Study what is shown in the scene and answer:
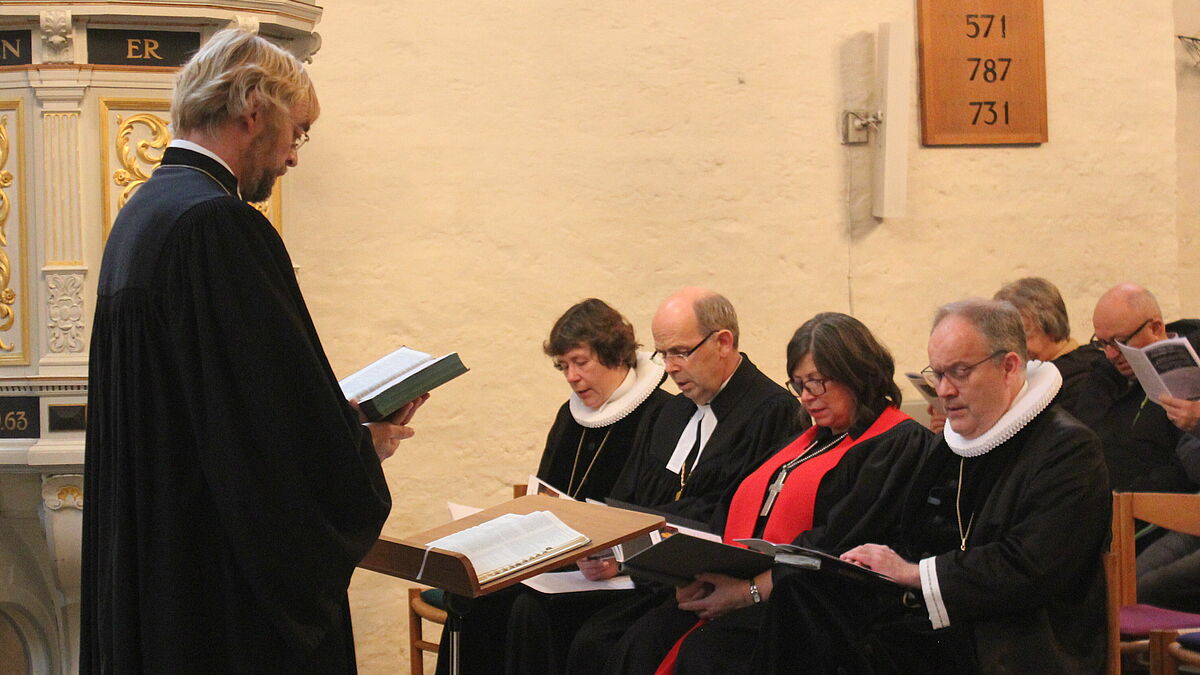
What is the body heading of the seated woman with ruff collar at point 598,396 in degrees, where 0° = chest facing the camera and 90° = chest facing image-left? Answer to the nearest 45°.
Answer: approximately 45°

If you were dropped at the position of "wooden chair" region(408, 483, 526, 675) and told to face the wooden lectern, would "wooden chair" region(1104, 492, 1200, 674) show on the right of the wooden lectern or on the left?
left

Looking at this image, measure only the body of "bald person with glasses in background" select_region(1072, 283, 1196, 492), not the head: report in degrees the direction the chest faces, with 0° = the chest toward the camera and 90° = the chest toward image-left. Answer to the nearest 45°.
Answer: approximately 45°

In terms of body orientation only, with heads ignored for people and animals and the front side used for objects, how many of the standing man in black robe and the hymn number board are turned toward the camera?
1

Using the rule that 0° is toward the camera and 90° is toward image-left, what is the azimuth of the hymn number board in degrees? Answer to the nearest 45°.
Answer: approximately 0°

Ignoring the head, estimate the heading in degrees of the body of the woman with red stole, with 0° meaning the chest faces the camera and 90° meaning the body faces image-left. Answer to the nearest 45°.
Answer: approximately 45°

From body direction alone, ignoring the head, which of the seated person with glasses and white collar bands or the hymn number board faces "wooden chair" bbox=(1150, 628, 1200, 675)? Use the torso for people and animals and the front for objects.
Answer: the hymn number board

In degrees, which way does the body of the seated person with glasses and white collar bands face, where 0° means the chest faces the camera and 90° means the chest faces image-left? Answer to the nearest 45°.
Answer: approximately 45°

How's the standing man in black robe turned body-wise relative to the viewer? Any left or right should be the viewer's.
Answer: facing away from the viewer and to the right of the viewer

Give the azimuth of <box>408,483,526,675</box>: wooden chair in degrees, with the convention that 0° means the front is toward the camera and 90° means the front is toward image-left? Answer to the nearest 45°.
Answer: approximately 45°
